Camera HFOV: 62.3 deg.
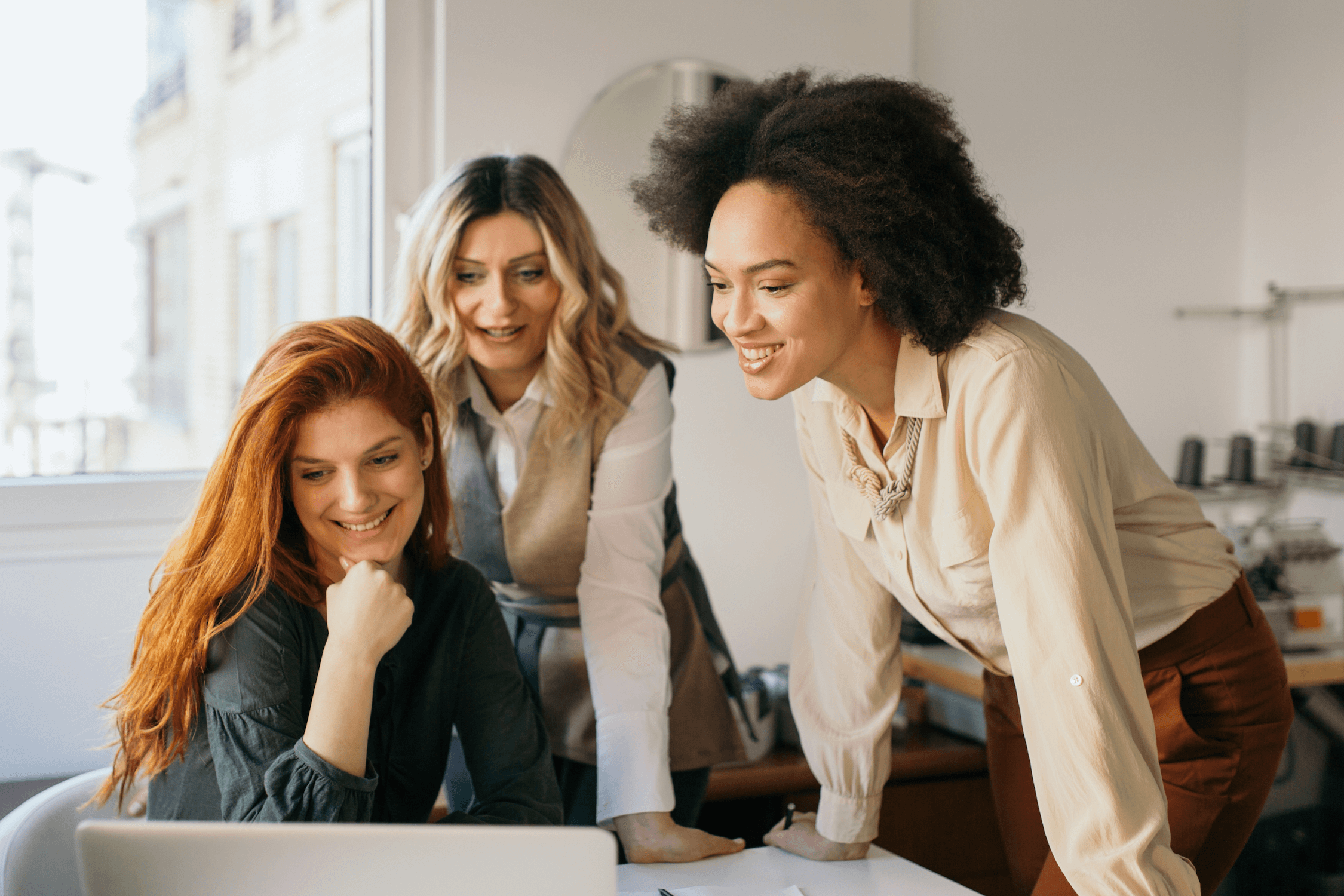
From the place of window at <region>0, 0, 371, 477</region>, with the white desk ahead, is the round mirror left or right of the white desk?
left

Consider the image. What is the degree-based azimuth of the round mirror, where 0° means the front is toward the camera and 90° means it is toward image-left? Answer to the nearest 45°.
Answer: approximately 0°

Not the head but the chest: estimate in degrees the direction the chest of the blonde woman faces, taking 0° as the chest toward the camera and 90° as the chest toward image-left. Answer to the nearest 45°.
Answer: approximately 45°
